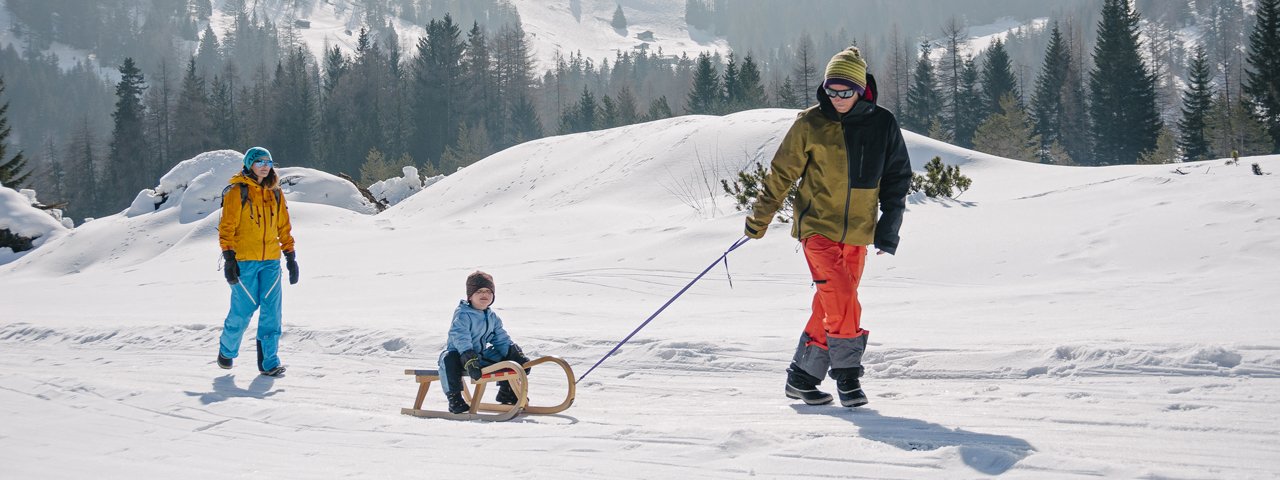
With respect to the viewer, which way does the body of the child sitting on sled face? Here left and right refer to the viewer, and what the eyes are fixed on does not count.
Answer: facing the viewer and to the right of the viewer

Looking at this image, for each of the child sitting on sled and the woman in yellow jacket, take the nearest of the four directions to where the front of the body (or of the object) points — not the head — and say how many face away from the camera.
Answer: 0

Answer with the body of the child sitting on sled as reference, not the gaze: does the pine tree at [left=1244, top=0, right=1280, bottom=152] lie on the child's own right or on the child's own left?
on the child's own left

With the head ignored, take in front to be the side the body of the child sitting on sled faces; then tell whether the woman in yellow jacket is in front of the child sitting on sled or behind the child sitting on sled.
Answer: behind

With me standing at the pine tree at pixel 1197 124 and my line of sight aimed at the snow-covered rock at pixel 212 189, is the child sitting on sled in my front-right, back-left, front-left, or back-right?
front-left

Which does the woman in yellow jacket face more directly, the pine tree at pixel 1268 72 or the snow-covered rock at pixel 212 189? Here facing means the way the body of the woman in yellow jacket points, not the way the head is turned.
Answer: the pine tree

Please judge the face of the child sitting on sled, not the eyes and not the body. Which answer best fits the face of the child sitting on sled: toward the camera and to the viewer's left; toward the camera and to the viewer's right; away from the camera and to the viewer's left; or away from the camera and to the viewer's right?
toward the camera and to the viewer's right

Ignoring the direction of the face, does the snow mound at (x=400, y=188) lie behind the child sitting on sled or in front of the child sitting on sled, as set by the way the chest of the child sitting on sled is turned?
behind

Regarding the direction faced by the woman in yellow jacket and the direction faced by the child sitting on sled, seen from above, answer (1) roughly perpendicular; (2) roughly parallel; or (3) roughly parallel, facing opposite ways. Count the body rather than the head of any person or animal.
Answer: roughly parallel

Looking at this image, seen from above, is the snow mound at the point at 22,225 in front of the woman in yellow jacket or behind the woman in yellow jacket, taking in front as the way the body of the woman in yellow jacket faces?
behind

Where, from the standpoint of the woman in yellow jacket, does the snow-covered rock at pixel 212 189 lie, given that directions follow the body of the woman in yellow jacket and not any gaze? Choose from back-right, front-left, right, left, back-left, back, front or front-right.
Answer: back-left

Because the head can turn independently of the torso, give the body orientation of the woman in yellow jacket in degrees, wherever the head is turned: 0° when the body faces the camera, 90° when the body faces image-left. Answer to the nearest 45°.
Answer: approximately 315°

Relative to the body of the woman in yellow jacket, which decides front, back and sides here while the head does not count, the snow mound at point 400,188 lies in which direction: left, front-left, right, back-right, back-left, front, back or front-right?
back-left

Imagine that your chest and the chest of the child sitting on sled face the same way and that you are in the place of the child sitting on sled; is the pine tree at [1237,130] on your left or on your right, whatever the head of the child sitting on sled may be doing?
on your left

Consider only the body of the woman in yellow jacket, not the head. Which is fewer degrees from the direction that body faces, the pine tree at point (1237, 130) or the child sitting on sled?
the child sitting on sled

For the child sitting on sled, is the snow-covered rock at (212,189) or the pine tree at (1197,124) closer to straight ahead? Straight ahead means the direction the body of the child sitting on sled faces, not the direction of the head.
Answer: the pine tree
